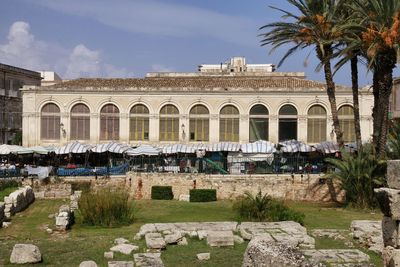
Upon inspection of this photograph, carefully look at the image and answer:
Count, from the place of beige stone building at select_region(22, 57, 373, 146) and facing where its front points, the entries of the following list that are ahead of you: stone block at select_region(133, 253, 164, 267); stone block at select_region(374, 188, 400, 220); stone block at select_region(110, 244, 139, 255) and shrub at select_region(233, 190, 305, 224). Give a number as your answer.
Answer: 4

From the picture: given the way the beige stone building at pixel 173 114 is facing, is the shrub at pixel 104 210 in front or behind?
in front

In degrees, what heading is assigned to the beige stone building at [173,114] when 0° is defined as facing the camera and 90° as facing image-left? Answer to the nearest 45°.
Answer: approximately 0°

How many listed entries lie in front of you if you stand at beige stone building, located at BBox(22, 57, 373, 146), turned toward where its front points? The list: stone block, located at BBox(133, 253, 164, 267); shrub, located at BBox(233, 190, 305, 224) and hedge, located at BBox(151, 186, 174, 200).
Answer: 3

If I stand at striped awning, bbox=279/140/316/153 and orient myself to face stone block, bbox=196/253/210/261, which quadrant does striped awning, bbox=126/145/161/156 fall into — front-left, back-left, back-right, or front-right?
front-right

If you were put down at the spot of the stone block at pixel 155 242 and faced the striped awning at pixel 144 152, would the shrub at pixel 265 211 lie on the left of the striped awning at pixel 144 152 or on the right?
right

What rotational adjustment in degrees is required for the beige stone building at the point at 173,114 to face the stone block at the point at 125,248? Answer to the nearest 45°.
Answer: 0° — it already faces it

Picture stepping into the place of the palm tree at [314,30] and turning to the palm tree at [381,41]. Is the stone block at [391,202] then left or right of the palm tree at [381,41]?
right

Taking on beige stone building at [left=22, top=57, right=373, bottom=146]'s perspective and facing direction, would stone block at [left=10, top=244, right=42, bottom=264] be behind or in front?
in front

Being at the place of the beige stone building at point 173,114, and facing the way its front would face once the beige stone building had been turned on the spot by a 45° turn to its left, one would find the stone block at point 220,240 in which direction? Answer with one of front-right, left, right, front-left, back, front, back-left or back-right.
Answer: front-right

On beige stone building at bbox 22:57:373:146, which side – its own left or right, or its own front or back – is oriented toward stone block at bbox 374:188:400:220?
front

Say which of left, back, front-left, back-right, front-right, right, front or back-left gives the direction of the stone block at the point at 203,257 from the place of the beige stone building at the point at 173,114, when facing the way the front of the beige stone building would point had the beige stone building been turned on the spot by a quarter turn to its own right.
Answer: left

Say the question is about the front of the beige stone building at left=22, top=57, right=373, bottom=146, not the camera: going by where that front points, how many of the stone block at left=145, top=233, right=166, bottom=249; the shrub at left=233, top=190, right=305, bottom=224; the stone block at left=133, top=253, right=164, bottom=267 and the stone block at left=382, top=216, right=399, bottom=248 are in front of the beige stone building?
4

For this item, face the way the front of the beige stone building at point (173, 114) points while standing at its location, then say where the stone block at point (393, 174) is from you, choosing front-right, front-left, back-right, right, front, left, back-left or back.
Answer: front

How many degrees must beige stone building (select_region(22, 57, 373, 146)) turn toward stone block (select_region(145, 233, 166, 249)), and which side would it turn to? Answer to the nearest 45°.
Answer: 0° — it already faces it
